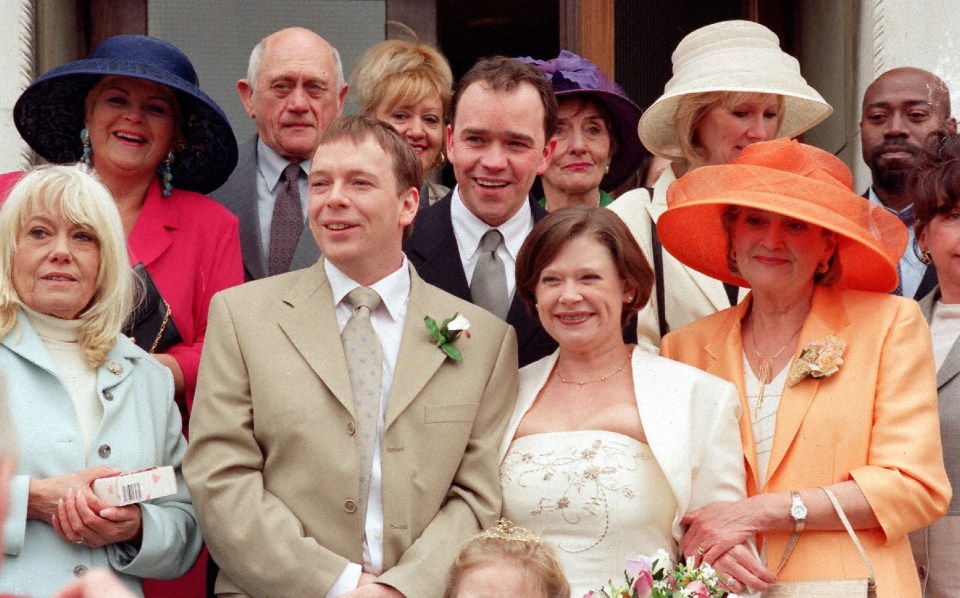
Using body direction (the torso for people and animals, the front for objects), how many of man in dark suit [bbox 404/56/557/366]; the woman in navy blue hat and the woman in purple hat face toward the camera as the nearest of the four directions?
3

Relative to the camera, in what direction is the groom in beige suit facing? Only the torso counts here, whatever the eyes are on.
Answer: toward the camera

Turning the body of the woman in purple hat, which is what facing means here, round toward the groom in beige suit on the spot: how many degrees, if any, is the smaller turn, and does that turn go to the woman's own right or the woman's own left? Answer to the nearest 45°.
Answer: approximately 45° to the woman's own right

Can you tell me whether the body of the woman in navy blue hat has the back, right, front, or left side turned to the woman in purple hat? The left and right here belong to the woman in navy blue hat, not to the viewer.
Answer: left

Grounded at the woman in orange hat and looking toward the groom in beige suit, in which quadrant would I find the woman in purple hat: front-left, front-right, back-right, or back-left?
front-right

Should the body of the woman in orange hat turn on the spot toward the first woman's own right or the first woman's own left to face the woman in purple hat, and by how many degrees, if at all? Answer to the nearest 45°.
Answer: approximately 90° to the first woman's own right

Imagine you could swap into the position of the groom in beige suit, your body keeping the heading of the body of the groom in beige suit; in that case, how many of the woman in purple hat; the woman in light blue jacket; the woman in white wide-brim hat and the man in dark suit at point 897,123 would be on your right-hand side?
1

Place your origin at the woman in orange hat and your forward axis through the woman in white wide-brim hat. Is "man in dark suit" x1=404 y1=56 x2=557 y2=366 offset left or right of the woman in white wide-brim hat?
left

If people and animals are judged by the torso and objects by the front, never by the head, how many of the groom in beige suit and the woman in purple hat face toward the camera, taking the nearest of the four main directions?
2

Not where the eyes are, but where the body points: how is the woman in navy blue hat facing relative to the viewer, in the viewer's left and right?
facing the viewer

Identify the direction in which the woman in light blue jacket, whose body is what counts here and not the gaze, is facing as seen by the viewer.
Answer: toward the camera

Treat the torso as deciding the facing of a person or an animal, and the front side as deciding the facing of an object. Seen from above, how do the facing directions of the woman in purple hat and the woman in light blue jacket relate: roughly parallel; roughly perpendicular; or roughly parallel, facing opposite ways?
roughly parallel

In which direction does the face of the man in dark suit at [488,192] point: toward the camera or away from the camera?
toward the camera
